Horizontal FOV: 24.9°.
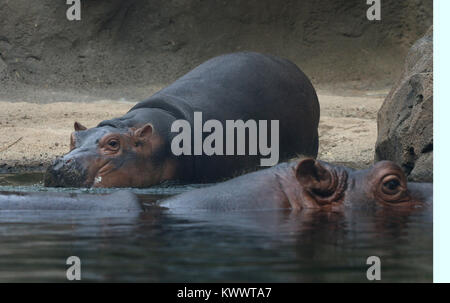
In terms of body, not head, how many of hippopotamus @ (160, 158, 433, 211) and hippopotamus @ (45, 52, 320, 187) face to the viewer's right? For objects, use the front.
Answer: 1

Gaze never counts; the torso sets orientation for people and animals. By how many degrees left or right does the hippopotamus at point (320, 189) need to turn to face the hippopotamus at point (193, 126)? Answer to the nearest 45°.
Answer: approximately 90° to its left

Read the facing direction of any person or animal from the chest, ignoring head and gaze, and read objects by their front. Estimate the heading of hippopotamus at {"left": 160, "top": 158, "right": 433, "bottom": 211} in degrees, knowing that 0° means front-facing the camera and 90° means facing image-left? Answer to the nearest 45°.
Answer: approximately 270°

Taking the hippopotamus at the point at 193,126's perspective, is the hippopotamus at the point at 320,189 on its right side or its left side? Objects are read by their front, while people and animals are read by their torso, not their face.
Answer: on its left

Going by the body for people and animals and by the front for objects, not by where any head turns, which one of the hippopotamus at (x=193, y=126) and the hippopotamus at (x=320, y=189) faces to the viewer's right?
the hippopotamus at (x=320, y=189)

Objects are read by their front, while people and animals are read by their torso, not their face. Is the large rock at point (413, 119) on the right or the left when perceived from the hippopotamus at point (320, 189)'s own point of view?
on its left

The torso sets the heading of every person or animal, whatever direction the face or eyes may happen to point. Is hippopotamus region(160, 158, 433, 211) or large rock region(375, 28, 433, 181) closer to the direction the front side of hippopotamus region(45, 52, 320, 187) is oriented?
the hippopotamus

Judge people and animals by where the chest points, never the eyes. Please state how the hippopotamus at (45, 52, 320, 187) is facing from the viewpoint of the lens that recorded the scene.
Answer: facing the viewer and to the left of the viewer

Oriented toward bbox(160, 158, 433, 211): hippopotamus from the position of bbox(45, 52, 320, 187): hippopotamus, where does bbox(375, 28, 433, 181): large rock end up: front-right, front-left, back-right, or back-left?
front-left

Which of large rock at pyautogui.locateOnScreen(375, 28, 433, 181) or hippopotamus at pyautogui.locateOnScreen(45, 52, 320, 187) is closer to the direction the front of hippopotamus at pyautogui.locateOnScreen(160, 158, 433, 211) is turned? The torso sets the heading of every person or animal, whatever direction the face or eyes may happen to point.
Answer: the large rock
